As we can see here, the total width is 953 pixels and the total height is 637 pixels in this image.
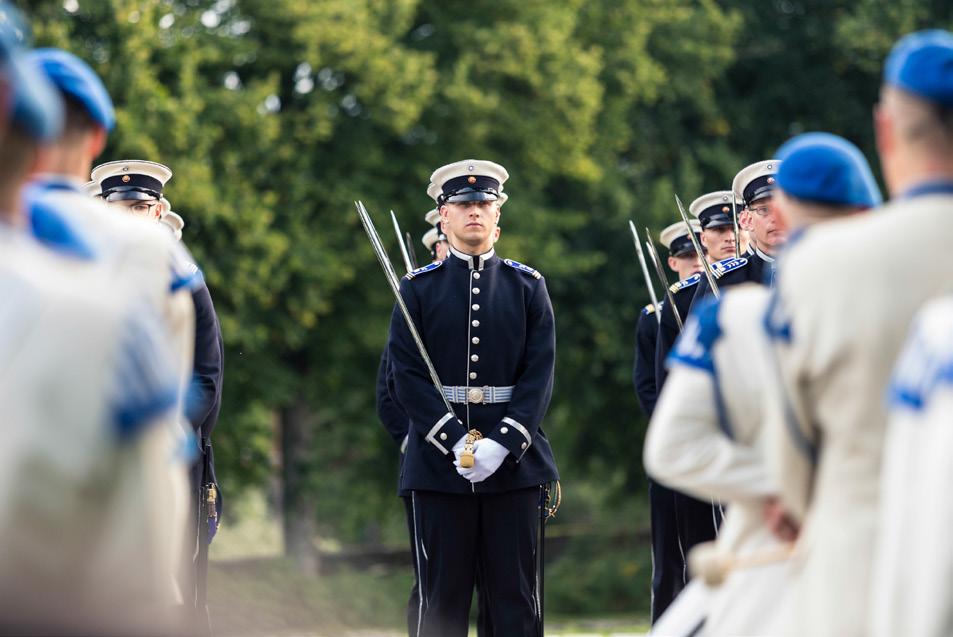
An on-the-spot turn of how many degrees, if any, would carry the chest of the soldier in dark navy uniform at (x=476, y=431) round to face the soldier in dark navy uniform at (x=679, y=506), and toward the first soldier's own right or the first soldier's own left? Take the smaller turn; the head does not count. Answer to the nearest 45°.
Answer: approximately 135° to the first soldier's own left

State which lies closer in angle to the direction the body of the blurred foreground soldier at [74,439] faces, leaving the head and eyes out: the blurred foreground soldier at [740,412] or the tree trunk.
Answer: the tree trunk

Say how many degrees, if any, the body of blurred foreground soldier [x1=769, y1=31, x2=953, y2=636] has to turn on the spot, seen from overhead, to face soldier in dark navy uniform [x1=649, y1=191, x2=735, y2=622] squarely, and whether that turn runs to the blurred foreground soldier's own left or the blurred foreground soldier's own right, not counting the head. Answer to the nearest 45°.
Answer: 0° — they already face them

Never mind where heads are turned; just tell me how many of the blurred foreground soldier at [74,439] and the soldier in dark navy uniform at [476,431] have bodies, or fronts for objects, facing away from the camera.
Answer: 1

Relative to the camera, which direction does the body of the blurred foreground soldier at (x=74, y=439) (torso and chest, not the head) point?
away from the camera

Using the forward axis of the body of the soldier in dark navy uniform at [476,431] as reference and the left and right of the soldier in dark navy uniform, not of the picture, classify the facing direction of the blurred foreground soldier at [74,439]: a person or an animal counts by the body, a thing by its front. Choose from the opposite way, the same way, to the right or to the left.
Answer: the opposite way

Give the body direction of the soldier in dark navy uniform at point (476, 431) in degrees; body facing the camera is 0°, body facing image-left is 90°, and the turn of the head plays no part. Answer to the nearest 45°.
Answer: approximately 0°

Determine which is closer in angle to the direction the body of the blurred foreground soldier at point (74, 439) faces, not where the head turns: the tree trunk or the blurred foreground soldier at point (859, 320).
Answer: the tree trunk

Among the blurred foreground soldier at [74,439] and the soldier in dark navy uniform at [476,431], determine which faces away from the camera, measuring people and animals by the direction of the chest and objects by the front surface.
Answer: the blurred foreground soldier

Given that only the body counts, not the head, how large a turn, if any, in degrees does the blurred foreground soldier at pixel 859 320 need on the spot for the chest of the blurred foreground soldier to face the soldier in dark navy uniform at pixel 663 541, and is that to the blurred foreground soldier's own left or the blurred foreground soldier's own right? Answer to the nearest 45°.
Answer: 0° — they already face them

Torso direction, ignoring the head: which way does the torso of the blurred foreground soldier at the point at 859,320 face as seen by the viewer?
away from the camera

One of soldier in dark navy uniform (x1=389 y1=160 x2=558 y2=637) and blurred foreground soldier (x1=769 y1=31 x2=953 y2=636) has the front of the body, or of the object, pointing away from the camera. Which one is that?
the blurred foreground soldier
